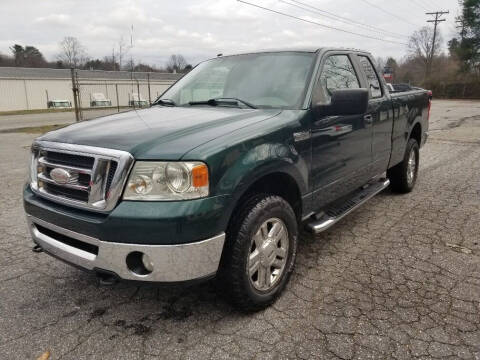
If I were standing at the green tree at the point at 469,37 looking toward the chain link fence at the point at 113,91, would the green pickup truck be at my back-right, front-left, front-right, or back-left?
front-left

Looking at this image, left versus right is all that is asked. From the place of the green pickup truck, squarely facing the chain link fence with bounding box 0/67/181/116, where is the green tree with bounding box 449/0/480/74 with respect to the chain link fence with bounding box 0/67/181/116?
right

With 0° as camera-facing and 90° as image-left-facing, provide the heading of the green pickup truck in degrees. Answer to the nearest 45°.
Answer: approximately 45°

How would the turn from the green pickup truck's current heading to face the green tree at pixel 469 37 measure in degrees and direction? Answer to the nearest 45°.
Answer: approximately 180°

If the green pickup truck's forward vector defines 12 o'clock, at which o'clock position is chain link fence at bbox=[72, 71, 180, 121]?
The chain link fence is roughly at 4 o'clock from the green pickup truck.

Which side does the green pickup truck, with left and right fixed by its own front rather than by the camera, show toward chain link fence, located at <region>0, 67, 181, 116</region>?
right
